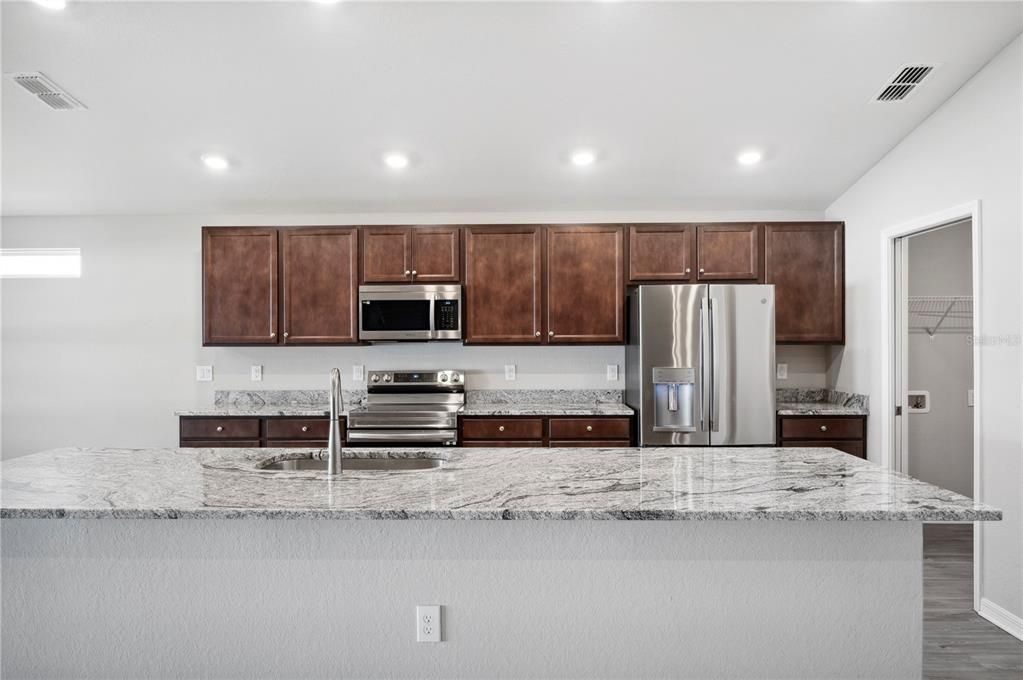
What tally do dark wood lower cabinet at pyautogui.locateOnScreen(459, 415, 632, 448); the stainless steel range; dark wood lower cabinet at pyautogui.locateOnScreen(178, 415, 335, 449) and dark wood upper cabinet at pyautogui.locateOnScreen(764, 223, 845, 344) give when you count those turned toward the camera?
4

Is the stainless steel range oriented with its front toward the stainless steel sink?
yes

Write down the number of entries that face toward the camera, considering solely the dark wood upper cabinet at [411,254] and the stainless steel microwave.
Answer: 2

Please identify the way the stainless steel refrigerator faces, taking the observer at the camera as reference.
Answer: facing the viewer

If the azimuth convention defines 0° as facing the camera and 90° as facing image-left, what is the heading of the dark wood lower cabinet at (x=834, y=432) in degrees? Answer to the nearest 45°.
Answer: approximately 0°

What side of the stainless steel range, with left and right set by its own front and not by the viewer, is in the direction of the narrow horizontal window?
right

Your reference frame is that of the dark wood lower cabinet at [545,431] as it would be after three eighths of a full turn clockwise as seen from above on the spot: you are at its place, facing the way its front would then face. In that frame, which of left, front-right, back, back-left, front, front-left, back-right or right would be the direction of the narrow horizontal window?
front-left

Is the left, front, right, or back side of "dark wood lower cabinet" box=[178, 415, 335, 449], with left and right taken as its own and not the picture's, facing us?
front

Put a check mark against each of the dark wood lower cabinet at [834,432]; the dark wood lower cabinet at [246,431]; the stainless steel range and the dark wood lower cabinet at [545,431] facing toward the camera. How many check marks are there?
4

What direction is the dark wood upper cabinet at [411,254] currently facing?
toward the camera

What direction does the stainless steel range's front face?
toward the camera
